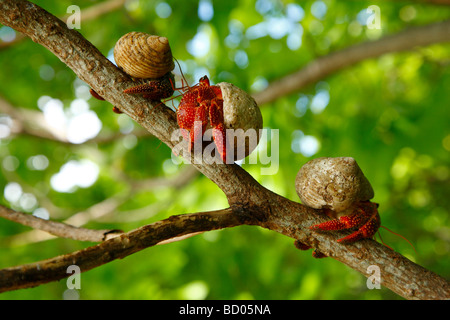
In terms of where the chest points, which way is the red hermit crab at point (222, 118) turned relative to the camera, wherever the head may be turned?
to the viewer's left
